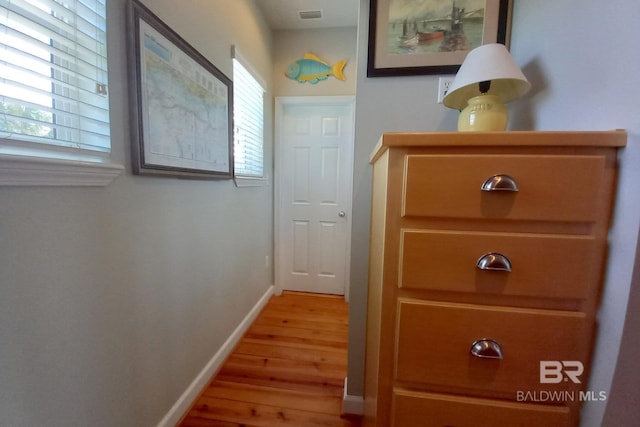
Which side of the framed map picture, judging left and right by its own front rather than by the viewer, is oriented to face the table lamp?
front

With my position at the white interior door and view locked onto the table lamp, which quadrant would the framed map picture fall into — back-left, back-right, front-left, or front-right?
front-right

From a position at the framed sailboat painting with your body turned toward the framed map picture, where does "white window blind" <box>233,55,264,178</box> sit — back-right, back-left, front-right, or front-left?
front-right

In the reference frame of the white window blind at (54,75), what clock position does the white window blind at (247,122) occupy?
the white window blind at (247,122) is roughly at 9 o'clock from the white window blind at (54,75).

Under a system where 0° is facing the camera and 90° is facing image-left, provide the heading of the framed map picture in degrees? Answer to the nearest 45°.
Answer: approximately 315°

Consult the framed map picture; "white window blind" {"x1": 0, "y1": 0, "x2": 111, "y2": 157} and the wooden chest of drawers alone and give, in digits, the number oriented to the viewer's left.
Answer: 0

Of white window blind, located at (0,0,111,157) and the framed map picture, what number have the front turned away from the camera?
0

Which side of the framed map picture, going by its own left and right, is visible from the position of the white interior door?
left

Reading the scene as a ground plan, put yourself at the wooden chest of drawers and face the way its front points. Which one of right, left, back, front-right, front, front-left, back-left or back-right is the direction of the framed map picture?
right

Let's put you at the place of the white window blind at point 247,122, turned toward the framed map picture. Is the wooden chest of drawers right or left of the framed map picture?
left

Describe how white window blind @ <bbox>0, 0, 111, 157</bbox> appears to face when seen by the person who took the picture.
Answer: facing the viewer and to the right of the viewer

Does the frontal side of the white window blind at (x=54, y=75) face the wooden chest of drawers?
yes

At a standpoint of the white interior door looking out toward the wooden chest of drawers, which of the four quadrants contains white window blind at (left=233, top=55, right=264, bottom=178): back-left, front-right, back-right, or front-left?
front-right

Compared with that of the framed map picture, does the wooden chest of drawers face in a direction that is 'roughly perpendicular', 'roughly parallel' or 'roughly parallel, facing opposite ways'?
roughly perpendicular

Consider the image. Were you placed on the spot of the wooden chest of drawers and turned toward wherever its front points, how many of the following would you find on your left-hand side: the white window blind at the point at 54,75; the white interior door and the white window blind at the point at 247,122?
0

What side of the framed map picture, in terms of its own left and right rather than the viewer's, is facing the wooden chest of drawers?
front

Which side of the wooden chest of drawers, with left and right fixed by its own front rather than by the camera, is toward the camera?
front
